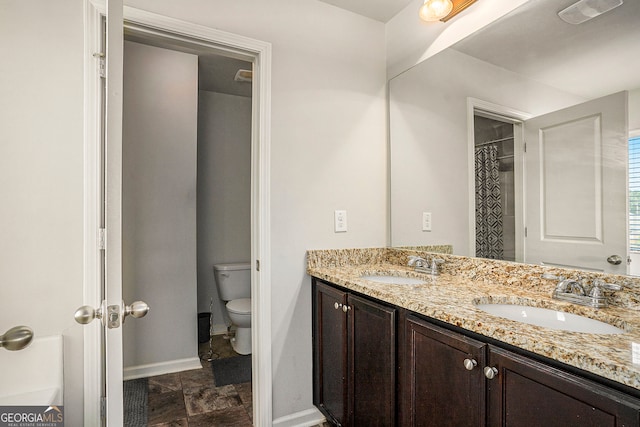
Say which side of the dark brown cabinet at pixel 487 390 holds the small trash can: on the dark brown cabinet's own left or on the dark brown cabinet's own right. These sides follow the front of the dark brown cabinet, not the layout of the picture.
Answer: on the dark brown cabinet's own right

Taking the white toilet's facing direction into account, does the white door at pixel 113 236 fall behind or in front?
in front

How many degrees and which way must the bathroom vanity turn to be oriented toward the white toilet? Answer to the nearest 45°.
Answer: approximately 90° to its right

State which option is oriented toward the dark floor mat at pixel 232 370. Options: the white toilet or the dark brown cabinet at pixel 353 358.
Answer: the white toilet

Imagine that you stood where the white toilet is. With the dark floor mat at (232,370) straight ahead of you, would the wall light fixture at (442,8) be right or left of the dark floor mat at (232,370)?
left

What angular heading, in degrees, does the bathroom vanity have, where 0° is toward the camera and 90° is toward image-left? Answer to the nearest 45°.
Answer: approximately 45°

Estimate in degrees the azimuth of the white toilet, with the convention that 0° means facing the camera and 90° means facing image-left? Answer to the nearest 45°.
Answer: approximately 0°

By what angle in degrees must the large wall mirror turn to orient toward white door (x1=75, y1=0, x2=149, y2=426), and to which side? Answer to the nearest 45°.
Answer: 0° — it already faces it
